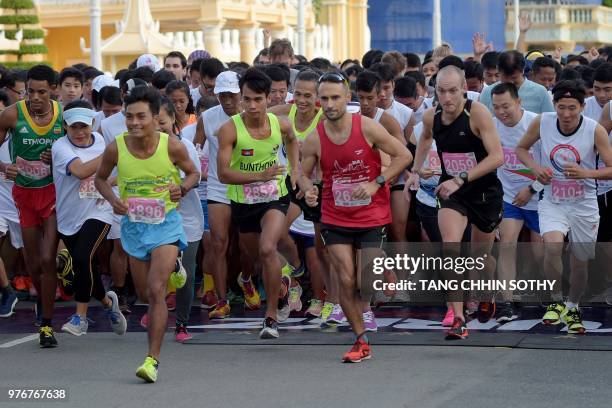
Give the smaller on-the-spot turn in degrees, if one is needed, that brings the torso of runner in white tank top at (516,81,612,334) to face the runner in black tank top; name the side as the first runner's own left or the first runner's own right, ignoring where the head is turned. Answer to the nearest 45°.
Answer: approximately 45° to the first runner's own right

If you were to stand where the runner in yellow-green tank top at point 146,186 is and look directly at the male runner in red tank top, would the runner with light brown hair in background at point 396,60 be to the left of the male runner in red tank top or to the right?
left

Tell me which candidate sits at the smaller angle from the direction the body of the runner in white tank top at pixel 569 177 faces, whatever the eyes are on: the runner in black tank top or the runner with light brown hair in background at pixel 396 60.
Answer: the runner in black tank top

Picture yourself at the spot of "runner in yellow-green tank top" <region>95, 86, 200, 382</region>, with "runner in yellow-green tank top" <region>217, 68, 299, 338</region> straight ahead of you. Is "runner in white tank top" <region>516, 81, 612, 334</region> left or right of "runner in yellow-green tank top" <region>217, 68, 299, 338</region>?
right

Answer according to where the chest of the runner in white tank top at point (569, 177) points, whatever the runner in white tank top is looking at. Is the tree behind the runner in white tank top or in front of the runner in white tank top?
behind

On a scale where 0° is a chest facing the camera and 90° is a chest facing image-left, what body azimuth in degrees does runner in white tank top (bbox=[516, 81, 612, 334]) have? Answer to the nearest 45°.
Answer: approximately 0°

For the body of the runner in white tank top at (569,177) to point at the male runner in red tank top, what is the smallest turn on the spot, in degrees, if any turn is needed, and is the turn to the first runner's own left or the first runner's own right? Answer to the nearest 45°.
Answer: approximately 45° to the first runner's own right

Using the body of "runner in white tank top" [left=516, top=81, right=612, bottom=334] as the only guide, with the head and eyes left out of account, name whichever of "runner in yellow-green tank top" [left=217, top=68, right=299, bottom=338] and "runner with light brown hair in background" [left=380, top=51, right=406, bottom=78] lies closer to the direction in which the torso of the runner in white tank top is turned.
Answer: the runner in yellow-green tank top

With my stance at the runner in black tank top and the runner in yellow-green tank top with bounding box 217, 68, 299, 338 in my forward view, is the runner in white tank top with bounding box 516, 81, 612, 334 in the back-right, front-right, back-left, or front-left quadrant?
back-right

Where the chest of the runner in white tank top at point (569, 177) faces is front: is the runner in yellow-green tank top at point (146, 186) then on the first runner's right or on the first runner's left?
on the first runner's right
